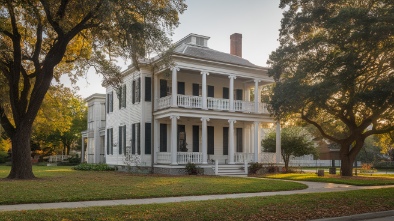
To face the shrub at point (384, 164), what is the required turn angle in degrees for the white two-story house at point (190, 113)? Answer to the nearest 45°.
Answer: approximately 90° to its left

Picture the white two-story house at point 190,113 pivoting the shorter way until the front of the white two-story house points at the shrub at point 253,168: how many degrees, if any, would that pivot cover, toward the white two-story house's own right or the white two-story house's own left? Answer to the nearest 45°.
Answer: approximately 45° to the white two-story house's own left

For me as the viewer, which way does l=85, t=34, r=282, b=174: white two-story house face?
facing the viewer and to the right of the viewer

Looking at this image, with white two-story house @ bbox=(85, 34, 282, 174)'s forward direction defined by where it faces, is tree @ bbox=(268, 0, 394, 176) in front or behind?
in front

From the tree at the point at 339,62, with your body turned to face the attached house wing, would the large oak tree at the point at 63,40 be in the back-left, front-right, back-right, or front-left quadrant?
front-left

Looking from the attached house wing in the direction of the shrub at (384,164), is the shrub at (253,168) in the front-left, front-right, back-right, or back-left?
front-right

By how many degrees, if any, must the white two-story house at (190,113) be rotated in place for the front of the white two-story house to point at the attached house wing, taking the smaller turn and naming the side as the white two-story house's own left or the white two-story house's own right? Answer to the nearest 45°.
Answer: approximately 180°

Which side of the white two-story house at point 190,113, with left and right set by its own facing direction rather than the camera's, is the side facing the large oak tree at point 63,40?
right
